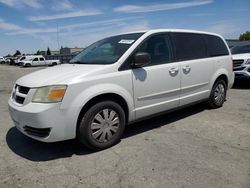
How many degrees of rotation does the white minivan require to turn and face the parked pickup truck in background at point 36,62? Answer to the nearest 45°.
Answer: approximately 135° to its right

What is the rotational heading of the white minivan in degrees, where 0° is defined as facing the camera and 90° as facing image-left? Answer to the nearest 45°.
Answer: approximately 45°

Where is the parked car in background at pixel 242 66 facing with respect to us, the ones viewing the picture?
facing the viewer and to the left of the viewer

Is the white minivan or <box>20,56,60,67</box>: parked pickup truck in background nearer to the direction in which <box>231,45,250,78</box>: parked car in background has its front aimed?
the white minivan

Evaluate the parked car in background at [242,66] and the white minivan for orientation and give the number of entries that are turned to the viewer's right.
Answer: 0

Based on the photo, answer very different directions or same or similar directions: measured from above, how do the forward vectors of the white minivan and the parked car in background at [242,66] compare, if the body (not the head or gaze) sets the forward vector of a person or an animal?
same or similar directions

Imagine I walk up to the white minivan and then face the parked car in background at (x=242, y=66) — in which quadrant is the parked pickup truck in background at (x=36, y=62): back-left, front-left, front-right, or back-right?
front-left

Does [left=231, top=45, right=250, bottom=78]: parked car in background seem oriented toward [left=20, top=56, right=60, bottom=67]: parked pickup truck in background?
no

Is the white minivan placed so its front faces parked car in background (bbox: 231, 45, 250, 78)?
no

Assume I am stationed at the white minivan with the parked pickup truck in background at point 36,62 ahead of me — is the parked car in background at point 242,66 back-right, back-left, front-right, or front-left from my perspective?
front-right
